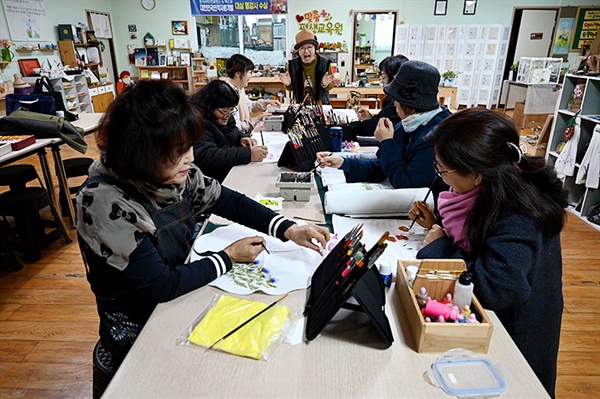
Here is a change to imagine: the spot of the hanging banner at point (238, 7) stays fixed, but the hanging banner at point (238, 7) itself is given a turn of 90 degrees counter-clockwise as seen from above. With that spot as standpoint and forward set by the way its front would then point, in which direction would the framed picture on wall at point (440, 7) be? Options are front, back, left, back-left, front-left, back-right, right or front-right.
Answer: front

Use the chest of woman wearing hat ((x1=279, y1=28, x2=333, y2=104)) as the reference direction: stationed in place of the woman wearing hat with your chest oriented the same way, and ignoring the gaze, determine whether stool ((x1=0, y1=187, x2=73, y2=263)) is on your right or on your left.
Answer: on your right

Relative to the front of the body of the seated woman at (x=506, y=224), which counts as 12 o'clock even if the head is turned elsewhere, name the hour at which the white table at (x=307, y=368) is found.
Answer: The white table is roughly at 10 o'clock from the seated woman.

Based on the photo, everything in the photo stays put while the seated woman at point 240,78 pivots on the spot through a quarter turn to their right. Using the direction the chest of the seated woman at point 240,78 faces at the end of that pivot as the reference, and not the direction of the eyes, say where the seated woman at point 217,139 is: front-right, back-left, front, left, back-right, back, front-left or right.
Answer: front

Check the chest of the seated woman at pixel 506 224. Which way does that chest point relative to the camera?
to the viewer's left

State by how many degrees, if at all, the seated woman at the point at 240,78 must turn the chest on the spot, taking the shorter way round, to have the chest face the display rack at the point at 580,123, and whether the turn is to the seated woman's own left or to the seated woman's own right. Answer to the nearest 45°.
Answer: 0° — they already face it

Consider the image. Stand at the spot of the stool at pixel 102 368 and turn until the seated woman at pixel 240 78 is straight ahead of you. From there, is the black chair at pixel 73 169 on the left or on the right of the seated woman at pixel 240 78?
left

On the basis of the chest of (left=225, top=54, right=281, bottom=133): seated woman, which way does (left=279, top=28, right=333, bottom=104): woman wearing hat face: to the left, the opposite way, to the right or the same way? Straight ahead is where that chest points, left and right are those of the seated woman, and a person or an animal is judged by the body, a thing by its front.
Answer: to the right

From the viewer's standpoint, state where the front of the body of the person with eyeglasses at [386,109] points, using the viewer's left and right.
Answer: facing to the left of the viewer

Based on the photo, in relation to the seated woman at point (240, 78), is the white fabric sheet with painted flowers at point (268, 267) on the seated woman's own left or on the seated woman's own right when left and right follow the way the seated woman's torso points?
on the seated woman's own right

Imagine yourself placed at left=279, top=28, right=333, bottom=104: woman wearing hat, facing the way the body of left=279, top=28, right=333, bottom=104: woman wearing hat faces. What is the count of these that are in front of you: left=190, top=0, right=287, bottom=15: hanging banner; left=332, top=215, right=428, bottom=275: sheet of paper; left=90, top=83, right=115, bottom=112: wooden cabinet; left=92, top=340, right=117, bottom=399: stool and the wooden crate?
3

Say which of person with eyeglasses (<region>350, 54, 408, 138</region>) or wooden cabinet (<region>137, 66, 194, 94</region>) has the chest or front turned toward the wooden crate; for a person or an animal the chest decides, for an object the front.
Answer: the wooden cabinet
